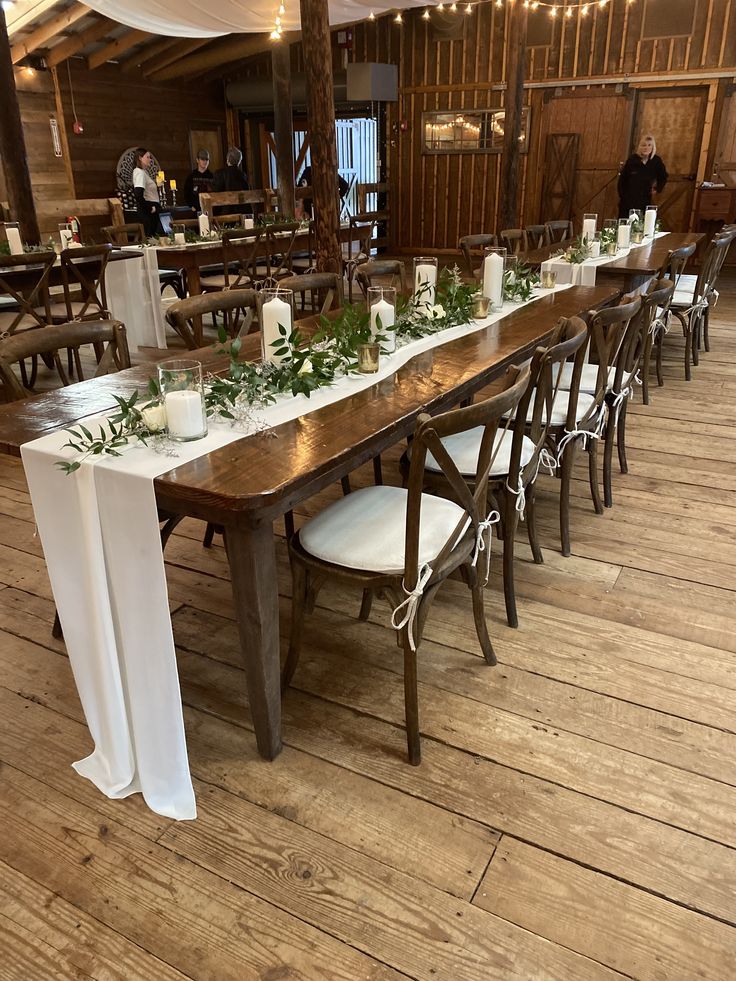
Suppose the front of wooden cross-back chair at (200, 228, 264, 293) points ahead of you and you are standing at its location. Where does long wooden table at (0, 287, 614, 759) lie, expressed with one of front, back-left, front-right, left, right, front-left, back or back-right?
back-left

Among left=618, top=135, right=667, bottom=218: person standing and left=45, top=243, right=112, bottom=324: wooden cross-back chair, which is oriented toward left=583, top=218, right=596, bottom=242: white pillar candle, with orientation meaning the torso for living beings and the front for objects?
the person standing

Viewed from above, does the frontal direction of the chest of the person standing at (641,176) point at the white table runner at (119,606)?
yes

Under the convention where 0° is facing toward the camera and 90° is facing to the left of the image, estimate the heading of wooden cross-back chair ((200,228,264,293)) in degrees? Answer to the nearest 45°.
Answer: approximately 135°

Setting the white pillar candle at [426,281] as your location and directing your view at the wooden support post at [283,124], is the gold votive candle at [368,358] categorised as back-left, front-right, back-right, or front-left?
back-left

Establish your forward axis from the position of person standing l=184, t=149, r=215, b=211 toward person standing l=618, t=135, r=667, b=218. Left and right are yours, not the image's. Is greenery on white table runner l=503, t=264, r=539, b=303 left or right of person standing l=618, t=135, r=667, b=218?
right

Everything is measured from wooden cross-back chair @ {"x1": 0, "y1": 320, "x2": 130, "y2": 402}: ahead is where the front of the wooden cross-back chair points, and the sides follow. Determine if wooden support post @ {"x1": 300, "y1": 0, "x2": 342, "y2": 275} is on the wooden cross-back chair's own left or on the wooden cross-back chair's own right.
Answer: on the wooden cross-back chair's own left

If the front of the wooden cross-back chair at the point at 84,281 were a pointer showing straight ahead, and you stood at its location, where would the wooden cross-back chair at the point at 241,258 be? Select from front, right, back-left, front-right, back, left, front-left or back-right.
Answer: right

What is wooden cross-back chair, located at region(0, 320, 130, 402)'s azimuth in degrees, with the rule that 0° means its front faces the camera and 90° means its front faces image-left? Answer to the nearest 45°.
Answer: approximately 315°
